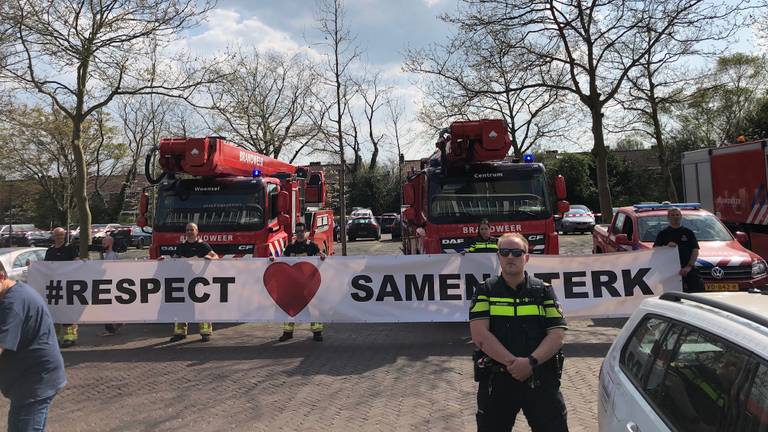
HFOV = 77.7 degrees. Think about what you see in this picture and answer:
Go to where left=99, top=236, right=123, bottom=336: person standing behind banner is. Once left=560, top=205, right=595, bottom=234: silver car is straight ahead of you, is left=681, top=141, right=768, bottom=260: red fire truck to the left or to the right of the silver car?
right

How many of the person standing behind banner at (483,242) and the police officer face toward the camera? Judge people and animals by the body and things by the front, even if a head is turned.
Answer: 2

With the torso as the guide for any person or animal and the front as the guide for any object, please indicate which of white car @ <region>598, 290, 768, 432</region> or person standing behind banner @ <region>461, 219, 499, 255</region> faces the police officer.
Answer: the person standing behind banner

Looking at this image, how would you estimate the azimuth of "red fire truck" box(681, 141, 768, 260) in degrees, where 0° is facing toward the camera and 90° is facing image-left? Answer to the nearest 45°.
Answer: approximately 315°

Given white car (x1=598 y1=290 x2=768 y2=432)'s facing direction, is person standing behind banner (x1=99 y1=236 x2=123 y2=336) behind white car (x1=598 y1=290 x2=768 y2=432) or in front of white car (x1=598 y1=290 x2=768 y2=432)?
behind

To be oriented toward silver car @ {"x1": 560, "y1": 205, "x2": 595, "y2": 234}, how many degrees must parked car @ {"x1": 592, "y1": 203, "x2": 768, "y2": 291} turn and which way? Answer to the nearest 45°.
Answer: approximately 135° to its left

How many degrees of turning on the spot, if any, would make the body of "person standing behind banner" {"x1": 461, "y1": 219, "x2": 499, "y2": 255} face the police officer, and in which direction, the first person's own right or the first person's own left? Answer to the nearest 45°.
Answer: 0° — they already face them

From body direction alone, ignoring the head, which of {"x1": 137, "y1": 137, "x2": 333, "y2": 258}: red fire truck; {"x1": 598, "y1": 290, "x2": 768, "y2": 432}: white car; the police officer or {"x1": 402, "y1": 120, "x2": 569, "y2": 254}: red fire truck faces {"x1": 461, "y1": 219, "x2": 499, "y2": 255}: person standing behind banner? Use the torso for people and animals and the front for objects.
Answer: {"x1": 402, "y1": 120, "x2": 569, "y2": 254}: red fire truck

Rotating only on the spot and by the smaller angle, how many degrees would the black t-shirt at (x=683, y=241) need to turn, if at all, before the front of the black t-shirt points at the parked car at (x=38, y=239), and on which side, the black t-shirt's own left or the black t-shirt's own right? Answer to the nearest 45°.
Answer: approximately 90° to the black t-shirt's own right
